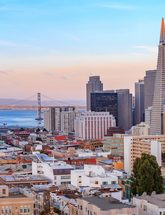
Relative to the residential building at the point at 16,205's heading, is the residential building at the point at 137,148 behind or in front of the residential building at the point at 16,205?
behind

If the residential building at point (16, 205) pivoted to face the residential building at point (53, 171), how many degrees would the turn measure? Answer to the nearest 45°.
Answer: approximately 180°

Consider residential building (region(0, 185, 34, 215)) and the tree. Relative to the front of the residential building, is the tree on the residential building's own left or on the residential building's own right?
on the residential building's own left

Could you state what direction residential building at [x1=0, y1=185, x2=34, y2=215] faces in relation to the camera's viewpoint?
facing the viewer

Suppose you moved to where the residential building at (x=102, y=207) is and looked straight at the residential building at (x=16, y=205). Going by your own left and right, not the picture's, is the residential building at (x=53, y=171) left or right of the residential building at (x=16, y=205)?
right

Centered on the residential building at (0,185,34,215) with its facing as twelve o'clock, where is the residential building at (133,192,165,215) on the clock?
the residential building at (133,192,165,215) is roughly at 10 o'clock from the residential building at (0,185,34,215).

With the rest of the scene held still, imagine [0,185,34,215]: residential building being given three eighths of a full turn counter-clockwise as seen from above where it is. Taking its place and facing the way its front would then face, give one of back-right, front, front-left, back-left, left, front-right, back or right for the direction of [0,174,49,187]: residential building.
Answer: front-left

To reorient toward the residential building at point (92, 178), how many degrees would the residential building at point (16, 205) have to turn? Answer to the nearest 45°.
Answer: approximately 135° to its left

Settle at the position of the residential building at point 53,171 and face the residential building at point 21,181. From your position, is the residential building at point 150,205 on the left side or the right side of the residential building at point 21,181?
left
